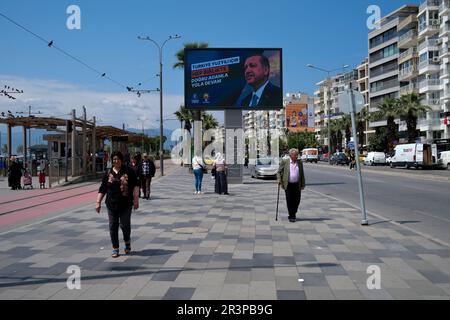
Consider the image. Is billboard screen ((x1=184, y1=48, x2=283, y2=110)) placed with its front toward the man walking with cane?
yes

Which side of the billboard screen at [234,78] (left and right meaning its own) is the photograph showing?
front

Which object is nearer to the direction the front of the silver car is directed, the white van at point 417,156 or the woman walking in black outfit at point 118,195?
the woman walking in black outfit

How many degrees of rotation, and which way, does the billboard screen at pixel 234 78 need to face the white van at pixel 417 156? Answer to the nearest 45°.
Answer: approximately 135° to its left

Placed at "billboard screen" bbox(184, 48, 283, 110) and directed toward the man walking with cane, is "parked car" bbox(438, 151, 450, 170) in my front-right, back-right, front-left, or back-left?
back-left

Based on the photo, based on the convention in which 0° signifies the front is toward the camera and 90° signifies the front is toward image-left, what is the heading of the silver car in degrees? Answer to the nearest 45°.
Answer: approximately 45°
